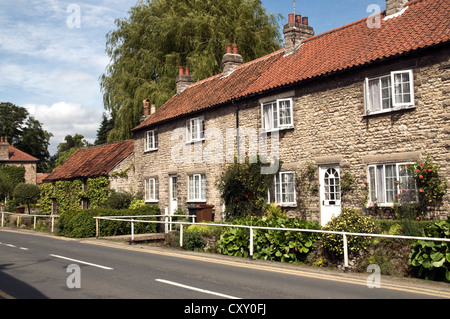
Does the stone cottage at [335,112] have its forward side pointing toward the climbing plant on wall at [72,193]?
no

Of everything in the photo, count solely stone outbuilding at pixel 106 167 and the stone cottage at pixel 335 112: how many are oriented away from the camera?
0

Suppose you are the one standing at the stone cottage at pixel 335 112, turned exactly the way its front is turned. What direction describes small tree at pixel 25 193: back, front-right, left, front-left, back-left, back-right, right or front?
right

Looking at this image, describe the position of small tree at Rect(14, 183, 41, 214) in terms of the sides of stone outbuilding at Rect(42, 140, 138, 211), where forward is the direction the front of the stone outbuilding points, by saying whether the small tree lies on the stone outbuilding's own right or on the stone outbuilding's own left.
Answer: on the stone outbuilding's own right

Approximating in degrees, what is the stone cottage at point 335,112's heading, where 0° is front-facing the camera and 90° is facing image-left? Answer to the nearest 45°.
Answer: approximately 45°

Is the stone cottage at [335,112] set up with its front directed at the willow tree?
no

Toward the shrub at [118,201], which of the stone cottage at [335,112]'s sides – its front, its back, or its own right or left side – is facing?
right

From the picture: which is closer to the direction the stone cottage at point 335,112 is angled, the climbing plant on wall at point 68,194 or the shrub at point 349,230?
the shrub

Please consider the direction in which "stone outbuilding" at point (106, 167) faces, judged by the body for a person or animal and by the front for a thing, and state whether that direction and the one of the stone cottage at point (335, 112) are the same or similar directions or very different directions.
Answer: same or similar directions

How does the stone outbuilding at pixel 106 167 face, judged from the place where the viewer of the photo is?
facing the viewer and to the left of the viewer

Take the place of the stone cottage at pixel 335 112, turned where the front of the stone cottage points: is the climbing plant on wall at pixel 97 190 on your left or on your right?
on your right

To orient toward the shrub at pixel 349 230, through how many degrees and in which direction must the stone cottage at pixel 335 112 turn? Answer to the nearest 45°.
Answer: approximately 45° to its left

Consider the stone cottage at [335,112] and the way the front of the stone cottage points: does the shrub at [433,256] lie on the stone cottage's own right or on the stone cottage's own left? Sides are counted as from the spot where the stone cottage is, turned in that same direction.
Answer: on the stone cottage's own left
